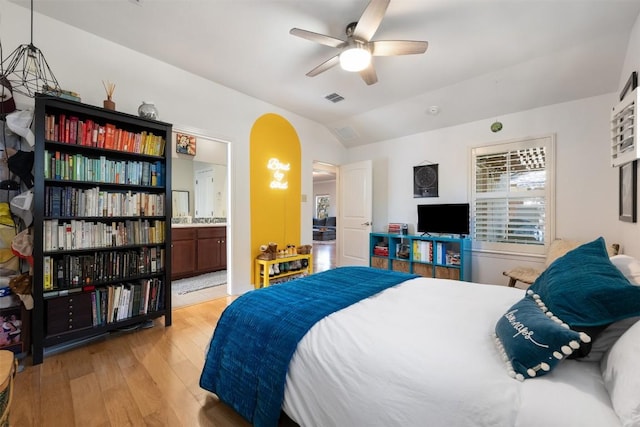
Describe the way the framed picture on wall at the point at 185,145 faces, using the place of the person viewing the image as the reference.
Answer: facing the viewer

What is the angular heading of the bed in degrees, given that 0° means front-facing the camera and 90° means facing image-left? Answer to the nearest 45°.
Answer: approximately 90°

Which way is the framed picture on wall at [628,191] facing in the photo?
to the viewer's left

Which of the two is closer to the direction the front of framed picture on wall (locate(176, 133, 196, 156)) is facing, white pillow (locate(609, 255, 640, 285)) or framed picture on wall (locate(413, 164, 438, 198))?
the white pillow

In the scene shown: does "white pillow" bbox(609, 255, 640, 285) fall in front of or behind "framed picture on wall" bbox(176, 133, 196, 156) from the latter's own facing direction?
in front

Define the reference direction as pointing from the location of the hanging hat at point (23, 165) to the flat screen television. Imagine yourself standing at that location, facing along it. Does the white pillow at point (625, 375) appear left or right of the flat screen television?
right

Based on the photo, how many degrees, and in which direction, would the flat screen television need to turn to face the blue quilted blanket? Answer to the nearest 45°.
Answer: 0° — it already faces it

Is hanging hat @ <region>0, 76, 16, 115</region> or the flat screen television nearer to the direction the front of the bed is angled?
the hanging hat

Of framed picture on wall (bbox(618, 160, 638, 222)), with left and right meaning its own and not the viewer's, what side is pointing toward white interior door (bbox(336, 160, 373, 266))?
front

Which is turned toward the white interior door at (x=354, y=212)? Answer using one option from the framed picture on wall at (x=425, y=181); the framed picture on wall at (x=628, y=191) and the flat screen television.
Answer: the framed picture on wall at (x=628, y=191)

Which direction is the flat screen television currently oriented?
toward the camera

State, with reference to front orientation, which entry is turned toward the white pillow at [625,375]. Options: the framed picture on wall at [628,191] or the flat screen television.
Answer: the flat screen television

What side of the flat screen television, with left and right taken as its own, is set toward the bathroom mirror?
right

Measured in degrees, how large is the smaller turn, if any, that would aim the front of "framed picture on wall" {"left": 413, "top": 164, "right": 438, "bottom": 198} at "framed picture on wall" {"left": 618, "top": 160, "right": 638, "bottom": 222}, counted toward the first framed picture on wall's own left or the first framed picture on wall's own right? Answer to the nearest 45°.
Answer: approximately 45° to the first framed picture on wall's own left
